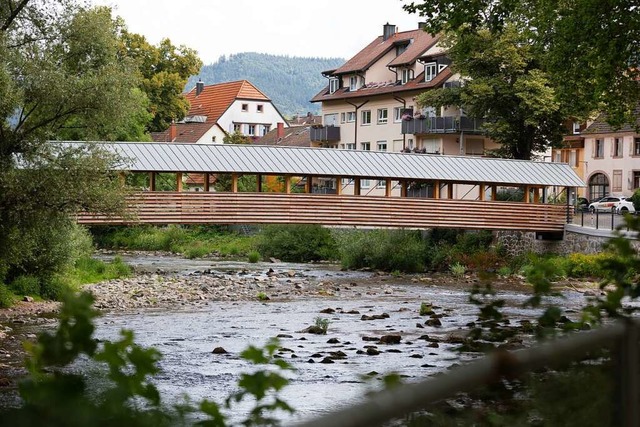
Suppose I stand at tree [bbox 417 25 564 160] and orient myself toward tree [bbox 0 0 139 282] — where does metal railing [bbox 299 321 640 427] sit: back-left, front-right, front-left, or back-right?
front-left

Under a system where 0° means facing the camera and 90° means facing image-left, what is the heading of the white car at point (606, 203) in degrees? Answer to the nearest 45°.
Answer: approximately 90°

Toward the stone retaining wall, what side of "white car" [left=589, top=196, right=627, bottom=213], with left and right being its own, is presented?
left

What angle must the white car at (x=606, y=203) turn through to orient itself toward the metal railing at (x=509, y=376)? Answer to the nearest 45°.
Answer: approximately 90° to its left

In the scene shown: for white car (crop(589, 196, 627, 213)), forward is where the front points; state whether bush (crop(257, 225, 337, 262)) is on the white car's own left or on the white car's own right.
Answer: on the white car's own left
